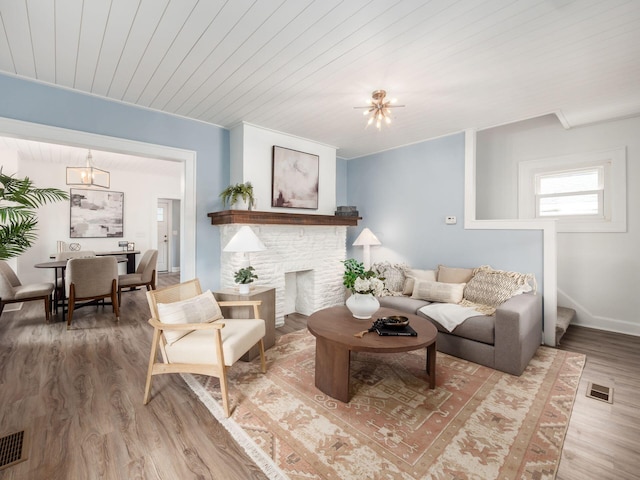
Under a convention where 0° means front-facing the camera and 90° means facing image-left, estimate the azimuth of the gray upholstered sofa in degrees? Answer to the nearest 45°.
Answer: approximately 45°

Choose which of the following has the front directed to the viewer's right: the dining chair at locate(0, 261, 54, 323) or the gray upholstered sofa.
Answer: the dining chair

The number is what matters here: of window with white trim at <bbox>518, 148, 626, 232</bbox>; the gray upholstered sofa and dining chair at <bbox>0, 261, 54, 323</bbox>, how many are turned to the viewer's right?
1

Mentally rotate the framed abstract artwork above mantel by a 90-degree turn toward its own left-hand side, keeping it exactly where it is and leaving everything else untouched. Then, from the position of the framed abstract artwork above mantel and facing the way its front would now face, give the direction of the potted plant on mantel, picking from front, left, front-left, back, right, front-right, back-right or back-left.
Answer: back

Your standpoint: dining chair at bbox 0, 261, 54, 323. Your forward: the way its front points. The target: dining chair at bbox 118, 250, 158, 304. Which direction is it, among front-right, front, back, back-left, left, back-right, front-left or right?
front

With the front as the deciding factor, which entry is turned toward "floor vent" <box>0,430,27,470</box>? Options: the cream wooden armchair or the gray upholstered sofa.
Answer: the gray upholstered sofa

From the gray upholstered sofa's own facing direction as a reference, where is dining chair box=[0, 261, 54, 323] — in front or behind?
in front

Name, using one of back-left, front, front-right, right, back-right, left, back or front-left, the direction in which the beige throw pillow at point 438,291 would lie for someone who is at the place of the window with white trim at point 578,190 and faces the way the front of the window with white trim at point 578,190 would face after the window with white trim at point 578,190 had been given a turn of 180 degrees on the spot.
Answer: back

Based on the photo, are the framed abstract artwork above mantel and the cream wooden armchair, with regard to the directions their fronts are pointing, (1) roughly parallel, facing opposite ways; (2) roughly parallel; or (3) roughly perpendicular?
roughly parallel

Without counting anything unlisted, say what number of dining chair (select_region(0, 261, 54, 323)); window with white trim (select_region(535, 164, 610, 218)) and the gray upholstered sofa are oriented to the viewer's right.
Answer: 1

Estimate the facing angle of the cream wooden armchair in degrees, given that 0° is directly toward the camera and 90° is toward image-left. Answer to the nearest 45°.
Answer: approximately 315°

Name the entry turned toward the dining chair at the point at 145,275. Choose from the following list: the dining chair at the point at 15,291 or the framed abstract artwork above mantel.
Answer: the dining chair at the point at 15,291

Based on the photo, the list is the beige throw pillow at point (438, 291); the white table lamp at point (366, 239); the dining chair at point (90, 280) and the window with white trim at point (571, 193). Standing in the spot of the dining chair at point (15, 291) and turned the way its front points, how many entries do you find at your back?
0

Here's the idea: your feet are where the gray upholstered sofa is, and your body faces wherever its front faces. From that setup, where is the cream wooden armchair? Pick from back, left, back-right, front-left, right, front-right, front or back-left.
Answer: front

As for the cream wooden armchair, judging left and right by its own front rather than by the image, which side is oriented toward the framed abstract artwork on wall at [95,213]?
back
